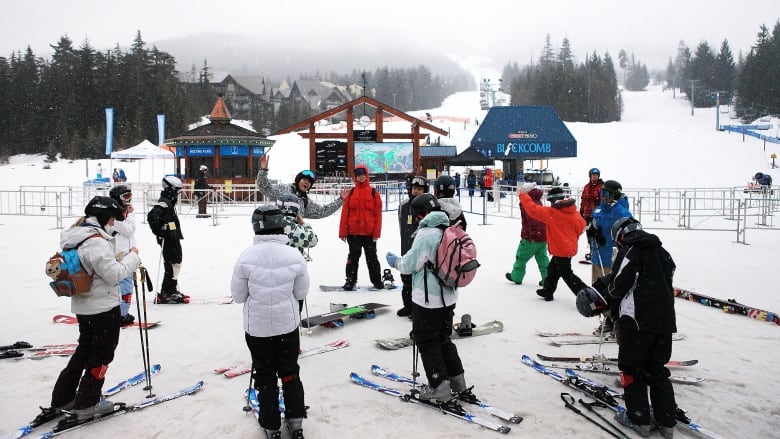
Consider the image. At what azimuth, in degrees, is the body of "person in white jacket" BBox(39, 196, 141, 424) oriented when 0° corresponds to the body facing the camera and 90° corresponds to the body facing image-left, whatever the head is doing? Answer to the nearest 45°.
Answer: approximately 270°

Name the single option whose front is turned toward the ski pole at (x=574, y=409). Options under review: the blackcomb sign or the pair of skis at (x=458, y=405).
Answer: the blackcomb sign

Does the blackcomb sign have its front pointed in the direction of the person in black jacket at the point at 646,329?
yes

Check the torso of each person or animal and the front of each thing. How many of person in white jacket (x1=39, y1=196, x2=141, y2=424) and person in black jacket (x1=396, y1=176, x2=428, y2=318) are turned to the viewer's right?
1

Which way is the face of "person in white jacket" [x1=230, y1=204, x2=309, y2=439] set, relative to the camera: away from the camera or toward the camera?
away from the camera

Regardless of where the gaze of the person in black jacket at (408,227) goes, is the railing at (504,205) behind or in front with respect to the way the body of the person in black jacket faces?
behind

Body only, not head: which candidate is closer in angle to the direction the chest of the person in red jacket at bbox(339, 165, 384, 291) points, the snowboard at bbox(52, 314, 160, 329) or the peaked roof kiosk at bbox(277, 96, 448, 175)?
the snowboard

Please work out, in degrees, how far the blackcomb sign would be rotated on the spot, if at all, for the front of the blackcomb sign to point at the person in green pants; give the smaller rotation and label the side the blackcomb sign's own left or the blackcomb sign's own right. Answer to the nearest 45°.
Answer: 0° — it already faces them

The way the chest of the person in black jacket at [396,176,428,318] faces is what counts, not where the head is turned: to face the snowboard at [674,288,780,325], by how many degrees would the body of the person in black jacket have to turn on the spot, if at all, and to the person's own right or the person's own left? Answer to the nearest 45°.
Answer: approximately 90° to the person's own left

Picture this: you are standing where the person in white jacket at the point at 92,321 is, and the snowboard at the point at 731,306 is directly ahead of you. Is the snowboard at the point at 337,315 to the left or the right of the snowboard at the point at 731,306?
left

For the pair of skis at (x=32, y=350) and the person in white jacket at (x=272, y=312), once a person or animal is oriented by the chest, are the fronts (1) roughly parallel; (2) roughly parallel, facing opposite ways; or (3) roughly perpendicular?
roughly perpendicular
